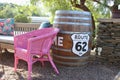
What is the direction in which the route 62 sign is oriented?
toward the camera

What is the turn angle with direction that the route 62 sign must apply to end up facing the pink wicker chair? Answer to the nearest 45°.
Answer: approximately 45° to its right
